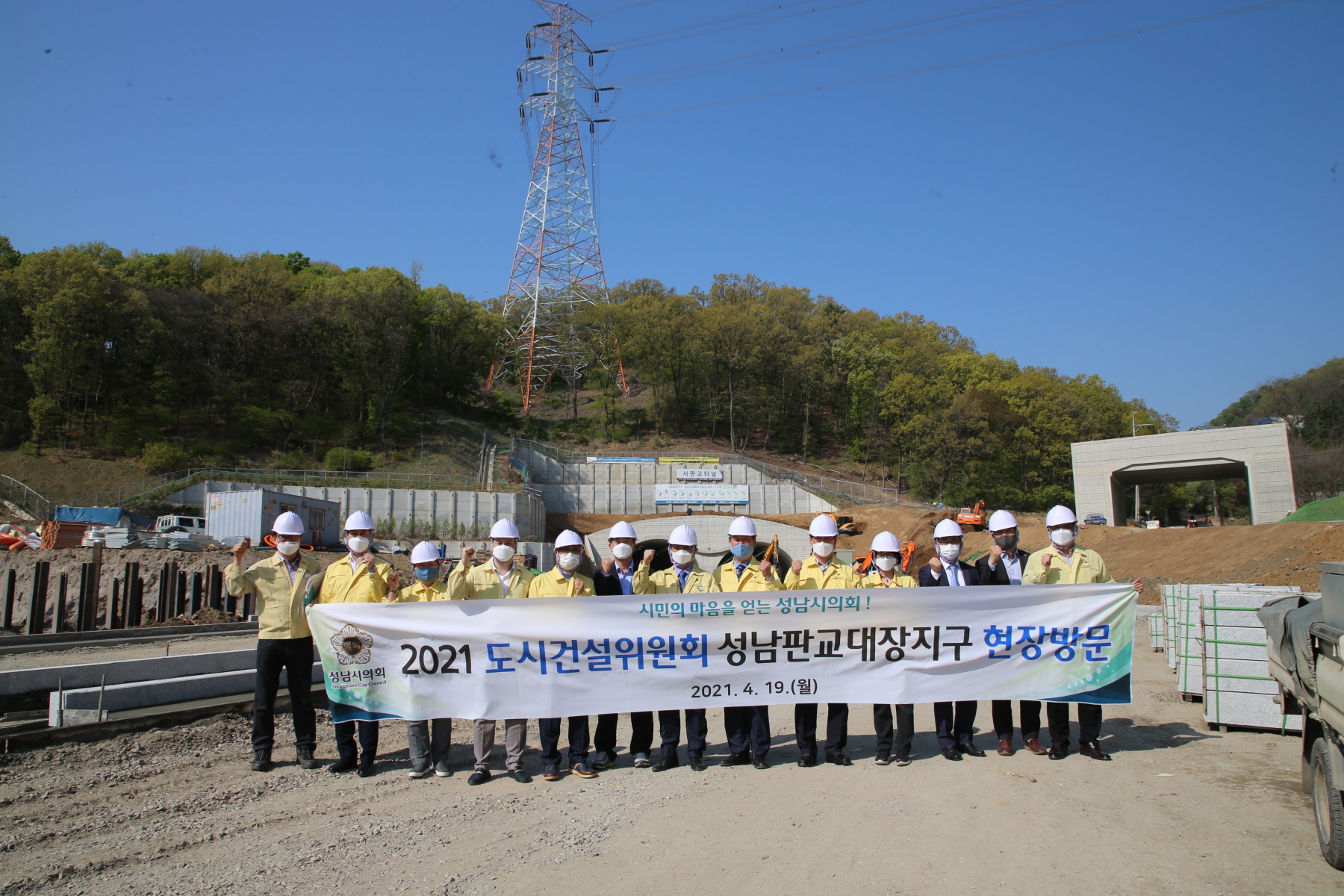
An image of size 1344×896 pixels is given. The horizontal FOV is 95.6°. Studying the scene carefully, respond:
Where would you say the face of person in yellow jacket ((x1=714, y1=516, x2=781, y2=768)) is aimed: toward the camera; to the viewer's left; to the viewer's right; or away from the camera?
toward the camera

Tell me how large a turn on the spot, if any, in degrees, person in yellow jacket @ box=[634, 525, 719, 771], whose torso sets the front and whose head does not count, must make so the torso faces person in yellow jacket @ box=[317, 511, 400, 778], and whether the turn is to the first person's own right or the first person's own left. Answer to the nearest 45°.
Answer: approximately 90° to the first person's own right

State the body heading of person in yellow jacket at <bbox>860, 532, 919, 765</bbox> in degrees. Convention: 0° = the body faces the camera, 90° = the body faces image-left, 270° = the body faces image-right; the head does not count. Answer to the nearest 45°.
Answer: approximately 0°

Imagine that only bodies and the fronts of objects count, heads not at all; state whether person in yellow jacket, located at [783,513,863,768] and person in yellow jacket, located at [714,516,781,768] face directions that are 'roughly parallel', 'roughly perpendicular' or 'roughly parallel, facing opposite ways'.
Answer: roughly parallel

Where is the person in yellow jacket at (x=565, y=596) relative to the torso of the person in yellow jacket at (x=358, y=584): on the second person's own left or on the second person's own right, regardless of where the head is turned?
on the second person's own left

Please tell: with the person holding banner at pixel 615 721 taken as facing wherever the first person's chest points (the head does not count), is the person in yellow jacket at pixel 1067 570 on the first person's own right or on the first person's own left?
on the first person's own left

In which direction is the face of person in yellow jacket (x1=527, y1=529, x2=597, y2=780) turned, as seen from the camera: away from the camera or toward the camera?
toward the camera

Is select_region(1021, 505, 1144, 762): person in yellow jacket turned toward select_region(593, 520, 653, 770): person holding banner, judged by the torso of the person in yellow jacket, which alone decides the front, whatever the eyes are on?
no

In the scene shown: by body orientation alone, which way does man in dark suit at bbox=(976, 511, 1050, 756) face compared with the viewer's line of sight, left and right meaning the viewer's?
facing the viewer

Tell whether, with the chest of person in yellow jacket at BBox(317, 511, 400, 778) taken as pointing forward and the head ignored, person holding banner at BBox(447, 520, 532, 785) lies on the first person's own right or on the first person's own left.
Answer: on the first person's own left

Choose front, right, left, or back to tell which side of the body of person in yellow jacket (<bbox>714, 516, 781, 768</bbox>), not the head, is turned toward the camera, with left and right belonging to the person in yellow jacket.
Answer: front

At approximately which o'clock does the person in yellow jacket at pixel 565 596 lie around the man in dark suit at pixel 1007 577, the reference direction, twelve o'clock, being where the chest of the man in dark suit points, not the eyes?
The person in yellow jacket is roughly at 2 o'clock from the man in dark suit.

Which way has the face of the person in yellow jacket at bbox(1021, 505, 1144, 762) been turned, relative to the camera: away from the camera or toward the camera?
toward the camera

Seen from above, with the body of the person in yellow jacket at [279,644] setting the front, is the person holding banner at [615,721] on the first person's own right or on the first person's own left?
on the first person's own left

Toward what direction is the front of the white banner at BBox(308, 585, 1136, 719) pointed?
toward the camera

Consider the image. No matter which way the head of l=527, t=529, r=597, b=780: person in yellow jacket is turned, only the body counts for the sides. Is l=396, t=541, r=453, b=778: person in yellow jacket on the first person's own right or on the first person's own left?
on the first person's own right

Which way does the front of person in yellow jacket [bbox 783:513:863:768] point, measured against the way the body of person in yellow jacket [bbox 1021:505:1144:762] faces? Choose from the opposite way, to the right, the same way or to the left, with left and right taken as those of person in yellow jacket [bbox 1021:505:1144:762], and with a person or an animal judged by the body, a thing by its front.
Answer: the same way

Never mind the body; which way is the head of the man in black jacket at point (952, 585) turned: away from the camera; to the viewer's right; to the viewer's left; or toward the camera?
toward the camera

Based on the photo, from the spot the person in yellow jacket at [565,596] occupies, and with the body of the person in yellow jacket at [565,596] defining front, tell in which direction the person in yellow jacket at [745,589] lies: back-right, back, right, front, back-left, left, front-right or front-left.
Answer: left

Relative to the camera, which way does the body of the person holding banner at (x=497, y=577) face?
toward the camera
